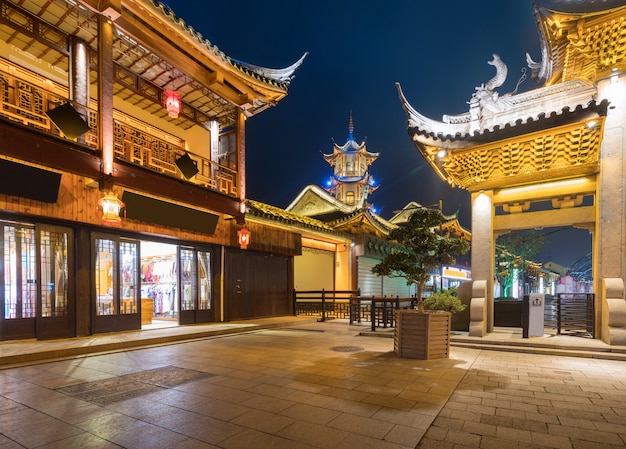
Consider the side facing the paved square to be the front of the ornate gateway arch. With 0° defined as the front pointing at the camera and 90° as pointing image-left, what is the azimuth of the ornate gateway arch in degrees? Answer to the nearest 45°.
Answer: approximately 45°

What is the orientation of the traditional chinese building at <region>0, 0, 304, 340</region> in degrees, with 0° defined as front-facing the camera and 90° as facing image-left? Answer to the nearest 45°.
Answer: approximately 315°

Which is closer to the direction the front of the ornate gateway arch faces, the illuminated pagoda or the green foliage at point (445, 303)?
the green foliage
